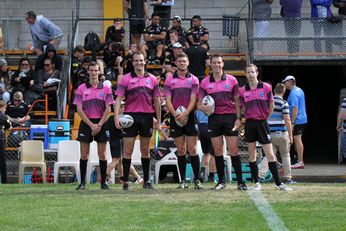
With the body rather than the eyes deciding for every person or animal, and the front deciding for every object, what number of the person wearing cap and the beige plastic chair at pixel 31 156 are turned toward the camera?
1

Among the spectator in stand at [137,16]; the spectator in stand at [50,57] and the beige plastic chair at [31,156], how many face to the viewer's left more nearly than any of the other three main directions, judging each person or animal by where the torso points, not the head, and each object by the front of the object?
0

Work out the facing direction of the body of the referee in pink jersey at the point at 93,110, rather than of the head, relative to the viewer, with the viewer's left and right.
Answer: facing the viewer

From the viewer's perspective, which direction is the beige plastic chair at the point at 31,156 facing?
toward the camera

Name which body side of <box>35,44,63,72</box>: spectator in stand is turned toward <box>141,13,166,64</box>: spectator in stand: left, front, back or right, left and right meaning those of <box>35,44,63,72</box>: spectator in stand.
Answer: left

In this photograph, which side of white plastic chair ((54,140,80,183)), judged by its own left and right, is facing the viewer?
front

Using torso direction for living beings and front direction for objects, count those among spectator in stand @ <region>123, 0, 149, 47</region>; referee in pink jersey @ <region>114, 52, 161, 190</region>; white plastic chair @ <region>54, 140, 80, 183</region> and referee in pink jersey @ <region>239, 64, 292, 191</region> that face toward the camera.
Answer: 4

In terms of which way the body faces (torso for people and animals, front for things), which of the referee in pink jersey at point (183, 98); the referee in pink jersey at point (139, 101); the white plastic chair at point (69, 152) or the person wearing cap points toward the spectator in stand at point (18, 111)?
the person wearing cap

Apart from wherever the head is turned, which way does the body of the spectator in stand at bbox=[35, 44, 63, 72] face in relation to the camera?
toward the camera
